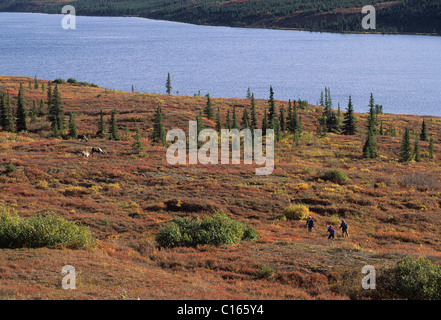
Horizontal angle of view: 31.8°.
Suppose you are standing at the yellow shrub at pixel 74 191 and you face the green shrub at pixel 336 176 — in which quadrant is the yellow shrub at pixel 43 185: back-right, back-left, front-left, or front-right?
back-left

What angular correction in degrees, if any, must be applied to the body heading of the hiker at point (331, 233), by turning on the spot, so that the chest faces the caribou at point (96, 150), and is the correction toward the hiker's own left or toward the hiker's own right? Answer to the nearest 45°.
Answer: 0° — they already face it

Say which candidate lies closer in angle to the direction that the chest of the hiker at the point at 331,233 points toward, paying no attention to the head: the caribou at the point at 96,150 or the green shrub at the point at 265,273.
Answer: the caribou

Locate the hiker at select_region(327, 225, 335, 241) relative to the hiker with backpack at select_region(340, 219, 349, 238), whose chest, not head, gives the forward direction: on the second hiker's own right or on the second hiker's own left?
on the second hiker's own left

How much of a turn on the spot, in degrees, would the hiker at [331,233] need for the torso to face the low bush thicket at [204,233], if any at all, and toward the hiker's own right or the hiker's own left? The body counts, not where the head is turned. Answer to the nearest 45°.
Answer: approximately 45° to the hiker's own left

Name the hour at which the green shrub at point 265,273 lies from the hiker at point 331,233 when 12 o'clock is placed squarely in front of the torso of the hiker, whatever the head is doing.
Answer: The green shrub is roughly at 8 o'clock from the hiker.

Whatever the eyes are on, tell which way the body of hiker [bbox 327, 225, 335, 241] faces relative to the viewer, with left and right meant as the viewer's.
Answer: facing away from the viewer and to the left of the viewer

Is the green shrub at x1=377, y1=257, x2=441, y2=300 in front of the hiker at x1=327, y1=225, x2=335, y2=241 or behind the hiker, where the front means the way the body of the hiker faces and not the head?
behind

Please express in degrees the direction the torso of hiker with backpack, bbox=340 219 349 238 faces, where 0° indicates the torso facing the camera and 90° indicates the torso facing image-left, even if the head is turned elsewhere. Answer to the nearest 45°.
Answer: approximately 135°
